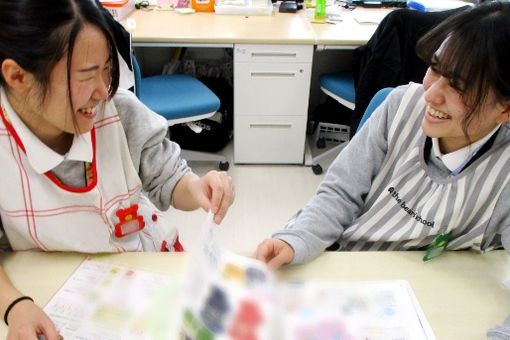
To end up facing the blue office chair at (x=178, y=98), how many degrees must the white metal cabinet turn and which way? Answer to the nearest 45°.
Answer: approximately 45° to its right

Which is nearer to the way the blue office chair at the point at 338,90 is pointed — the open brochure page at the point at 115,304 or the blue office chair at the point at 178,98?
the blue office chair

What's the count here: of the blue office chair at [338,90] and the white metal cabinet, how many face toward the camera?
1

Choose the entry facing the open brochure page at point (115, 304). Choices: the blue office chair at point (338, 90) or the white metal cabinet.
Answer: the white metal cabinet

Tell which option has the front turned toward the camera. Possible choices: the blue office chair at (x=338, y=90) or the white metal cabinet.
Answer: the white metal cabinet

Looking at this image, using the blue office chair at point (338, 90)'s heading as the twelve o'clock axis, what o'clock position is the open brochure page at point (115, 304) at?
The open brochure page is roughly at 8 o'clock from the blue office chair.

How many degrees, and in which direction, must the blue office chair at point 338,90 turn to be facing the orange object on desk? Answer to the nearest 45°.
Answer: approximately 45° to its left

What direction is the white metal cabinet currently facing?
toward the camera

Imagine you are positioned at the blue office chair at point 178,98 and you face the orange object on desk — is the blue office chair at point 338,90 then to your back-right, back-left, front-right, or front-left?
front-right

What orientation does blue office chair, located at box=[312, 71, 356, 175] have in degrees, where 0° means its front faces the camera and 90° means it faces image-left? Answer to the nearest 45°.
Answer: approximately 135°

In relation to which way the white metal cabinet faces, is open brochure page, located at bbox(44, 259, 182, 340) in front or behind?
in front

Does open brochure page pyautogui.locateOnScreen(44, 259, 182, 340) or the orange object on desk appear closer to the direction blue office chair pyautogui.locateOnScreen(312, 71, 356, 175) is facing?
the orange object on desk
